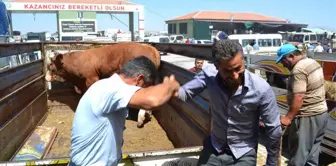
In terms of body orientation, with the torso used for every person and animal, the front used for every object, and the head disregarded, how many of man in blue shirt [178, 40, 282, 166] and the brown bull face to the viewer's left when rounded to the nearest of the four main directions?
1

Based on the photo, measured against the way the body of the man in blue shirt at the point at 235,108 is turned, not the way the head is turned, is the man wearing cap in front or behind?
behind

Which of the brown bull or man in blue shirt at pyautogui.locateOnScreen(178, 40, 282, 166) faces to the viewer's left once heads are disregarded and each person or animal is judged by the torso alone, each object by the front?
the brown bull

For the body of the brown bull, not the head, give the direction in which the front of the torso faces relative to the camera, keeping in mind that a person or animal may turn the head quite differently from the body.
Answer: to the viewer's left

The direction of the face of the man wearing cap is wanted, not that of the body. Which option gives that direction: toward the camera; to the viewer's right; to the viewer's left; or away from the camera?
to the viewer's left

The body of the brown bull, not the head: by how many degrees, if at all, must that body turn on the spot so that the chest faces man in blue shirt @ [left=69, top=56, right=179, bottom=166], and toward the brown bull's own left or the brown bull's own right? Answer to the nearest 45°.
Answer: approximately 90° to the brown bull's own left

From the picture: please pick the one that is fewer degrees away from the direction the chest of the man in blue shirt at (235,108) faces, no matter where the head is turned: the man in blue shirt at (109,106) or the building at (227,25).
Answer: the man in blue shirt

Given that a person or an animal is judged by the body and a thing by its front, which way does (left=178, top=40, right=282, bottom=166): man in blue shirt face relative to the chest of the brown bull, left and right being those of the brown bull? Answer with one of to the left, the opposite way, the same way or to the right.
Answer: to the left

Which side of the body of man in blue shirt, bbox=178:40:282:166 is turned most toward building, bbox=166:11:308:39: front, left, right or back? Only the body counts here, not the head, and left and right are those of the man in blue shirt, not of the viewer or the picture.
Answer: back
